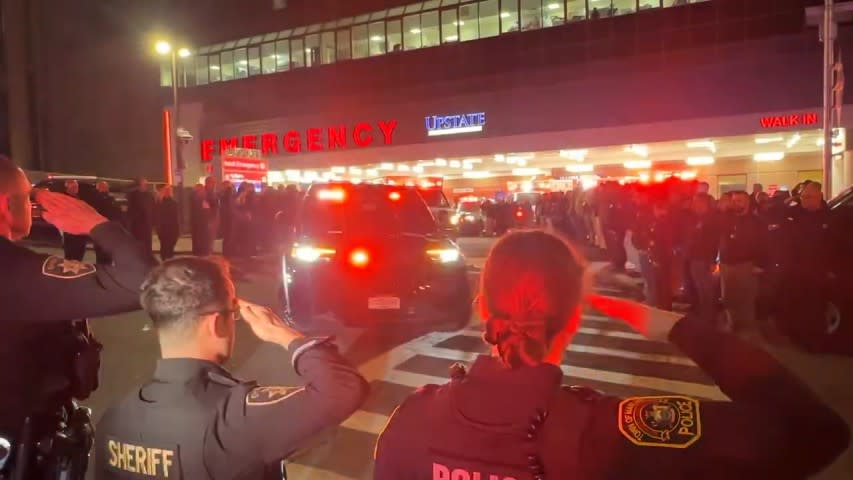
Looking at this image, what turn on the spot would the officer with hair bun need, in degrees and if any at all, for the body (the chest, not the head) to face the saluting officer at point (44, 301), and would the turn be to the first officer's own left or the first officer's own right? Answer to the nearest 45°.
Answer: approximately 90° to the first officer's own left

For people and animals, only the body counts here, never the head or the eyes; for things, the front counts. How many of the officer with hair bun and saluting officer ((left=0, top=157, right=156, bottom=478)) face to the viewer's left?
0

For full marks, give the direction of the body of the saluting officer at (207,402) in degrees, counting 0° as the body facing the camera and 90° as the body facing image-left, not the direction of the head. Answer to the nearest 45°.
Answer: approximately 225°

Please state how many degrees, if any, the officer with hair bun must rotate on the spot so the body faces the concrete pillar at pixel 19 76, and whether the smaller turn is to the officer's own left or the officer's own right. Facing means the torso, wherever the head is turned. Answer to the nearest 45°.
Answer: approximately 45° to the officer's own left

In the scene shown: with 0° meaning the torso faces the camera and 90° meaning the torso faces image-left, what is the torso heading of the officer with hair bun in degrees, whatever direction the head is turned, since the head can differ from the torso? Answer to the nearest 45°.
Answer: approximately 180°

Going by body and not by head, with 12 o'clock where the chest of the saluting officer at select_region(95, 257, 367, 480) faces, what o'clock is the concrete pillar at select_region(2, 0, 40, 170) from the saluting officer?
The concrete pillar is roughly at 10 o'clock from the saluting officer.

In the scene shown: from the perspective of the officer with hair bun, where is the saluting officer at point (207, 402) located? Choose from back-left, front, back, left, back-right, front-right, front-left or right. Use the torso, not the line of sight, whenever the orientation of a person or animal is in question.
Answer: left

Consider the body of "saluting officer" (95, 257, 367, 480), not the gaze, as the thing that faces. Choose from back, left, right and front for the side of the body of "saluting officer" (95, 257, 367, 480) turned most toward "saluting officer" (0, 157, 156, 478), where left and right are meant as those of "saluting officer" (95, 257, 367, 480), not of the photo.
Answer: left

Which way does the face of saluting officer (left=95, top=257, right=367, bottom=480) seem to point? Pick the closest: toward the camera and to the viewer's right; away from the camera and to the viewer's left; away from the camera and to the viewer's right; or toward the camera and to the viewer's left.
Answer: away from the camera and to the viewer's right

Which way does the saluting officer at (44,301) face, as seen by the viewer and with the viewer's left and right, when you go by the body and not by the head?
facing away from the viewer and to the right of the viewer
